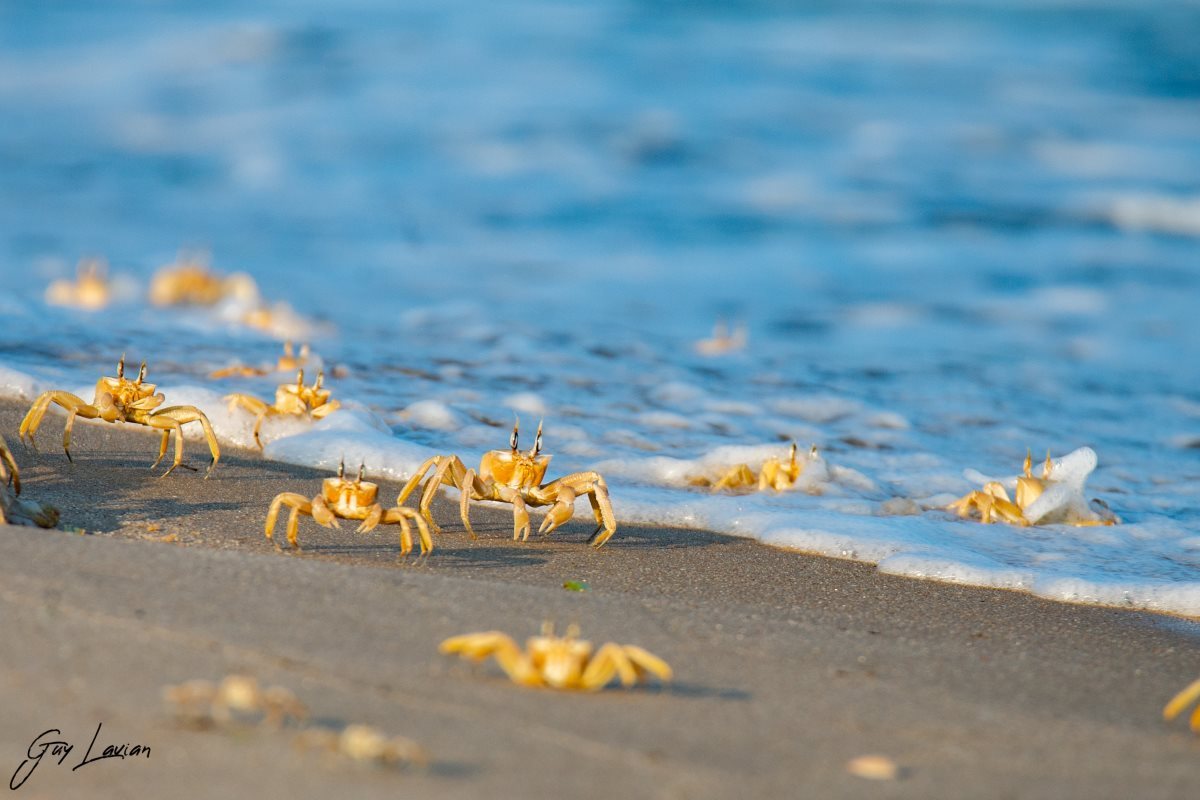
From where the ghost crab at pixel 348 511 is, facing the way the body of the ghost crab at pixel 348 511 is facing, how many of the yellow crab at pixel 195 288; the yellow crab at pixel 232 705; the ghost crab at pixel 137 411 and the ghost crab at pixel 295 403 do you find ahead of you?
1

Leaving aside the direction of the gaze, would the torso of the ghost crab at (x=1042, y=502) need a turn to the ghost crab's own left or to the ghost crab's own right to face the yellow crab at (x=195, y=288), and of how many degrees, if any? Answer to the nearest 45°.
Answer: approximately 180°

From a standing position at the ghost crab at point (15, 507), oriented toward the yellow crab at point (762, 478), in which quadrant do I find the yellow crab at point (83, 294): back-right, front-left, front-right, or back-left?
front-left

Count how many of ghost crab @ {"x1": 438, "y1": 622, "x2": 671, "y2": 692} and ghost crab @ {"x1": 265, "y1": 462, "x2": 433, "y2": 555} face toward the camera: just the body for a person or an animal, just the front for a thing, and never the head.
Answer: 2

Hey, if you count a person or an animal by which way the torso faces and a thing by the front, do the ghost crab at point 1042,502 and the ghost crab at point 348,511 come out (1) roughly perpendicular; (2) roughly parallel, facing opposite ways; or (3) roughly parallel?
roughly parallel

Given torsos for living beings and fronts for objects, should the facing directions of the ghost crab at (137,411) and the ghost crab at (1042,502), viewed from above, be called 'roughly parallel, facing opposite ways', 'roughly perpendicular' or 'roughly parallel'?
roughly parallel

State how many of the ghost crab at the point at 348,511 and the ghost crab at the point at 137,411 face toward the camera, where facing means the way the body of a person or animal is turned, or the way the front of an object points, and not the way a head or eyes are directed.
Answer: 2

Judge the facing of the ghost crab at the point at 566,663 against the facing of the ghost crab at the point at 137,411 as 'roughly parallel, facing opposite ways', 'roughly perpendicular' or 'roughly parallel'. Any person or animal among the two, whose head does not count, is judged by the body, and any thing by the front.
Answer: roughly parallel

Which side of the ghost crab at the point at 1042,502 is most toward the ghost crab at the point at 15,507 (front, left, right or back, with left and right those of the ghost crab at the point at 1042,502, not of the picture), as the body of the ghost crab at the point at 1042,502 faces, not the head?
right

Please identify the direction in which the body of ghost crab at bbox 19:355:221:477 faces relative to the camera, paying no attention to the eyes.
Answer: toward the camera

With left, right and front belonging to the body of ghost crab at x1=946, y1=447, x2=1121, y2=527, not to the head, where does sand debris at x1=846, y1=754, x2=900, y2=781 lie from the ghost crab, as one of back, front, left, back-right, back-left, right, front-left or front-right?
front-right

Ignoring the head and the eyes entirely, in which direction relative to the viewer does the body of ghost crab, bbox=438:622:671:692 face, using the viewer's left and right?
facing the viewer

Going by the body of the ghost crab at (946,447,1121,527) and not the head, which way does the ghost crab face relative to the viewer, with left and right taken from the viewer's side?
facing the viewer and to the right of the viewer

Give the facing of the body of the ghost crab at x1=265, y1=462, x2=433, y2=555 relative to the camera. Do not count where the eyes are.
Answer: toward the camera
